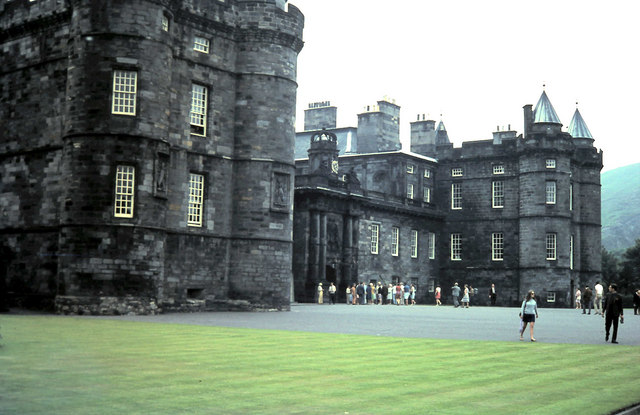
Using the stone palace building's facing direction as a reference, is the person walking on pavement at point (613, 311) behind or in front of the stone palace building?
in front
